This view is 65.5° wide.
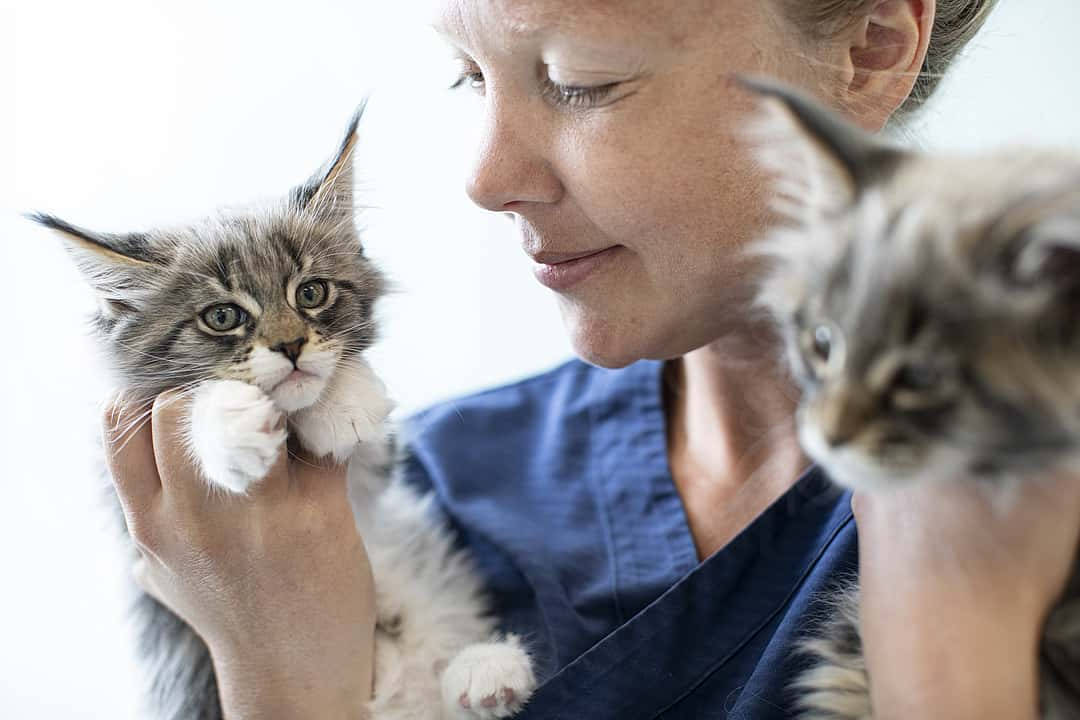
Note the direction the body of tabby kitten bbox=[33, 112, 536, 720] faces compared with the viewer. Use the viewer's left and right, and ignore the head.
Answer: facing the viewer

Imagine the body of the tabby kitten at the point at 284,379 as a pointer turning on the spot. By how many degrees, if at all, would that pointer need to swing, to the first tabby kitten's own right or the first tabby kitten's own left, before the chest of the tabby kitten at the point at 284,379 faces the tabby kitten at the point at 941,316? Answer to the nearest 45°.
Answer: approximately 45° to the first tabby kitten's own left
